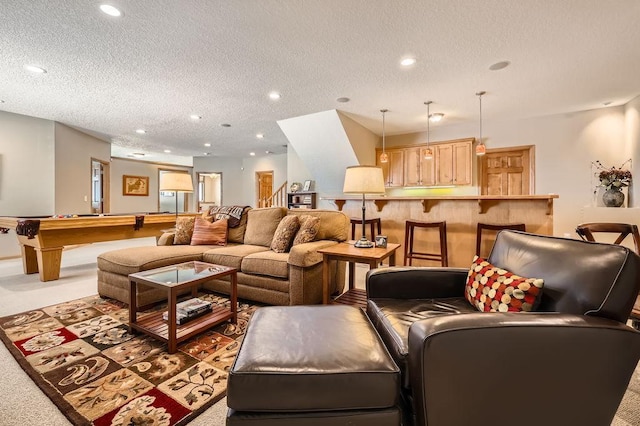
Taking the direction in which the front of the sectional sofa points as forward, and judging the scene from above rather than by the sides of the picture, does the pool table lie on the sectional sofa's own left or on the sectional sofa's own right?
on the sectional sofa's own right

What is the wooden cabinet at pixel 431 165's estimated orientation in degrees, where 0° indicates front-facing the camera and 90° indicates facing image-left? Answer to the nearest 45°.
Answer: approximately 45°

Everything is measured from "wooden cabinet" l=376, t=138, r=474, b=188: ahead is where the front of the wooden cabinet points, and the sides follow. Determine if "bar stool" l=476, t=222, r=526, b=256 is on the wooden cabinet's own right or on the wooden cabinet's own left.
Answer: on the wooden cabinet's own left

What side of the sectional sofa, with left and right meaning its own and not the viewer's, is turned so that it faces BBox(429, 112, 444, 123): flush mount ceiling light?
back

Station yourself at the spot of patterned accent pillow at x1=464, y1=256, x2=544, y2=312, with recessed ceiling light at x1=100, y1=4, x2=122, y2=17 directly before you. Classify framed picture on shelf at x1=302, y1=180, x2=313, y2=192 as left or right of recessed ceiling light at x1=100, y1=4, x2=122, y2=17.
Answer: right
